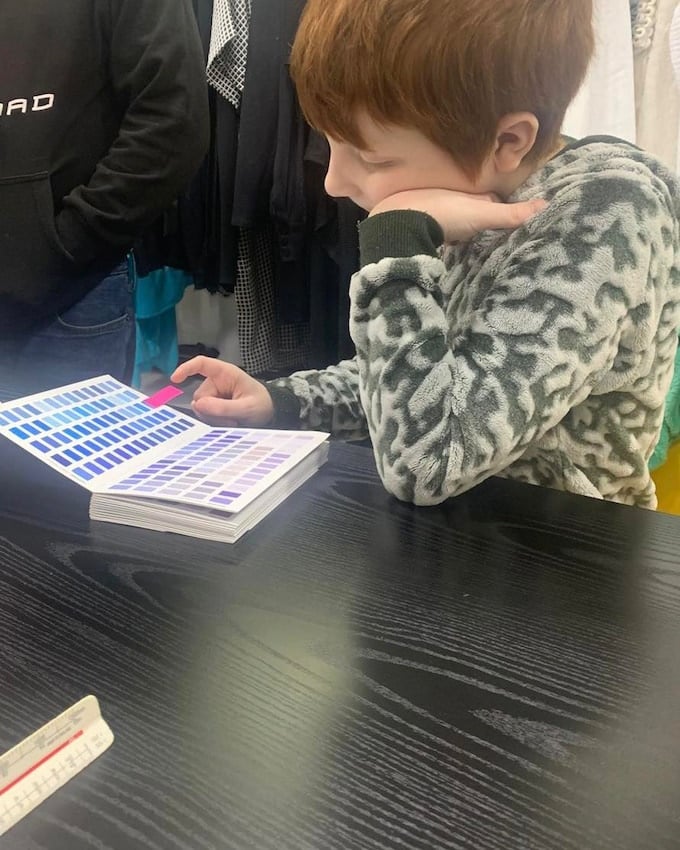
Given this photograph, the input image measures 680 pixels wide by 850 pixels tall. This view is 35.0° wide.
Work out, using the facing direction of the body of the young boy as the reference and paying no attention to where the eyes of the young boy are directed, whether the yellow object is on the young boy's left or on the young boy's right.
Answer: on the young boy's right

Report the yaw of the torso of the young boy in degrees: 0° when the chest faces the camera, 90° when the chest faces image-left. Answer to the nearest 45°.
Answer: approximately 90°

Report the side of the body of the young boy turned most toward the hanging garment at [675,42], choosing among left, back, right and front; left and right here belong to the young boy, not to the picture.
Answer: right

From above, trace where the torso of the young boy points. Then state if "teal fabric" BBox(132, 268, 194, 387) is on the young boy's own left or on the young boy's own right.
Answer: on the young boy's own right

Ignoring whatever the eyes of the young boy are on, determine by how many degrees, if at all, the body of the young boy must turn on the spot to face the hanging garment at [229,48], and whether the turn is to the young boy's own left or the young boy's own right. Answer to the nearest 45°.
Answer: approximately 90° to the young boy's own right

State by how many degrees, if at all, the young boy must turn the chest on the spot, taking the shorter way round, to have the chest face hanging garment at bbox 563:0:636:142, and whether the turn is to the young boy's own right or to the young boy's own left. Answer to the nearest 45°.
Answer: approximately 90° to the young boy's own right

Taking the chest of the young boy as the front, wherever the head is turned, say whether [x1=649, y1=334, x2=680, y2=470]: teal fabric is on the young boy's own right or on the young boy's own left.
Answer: on the young boy's own right
